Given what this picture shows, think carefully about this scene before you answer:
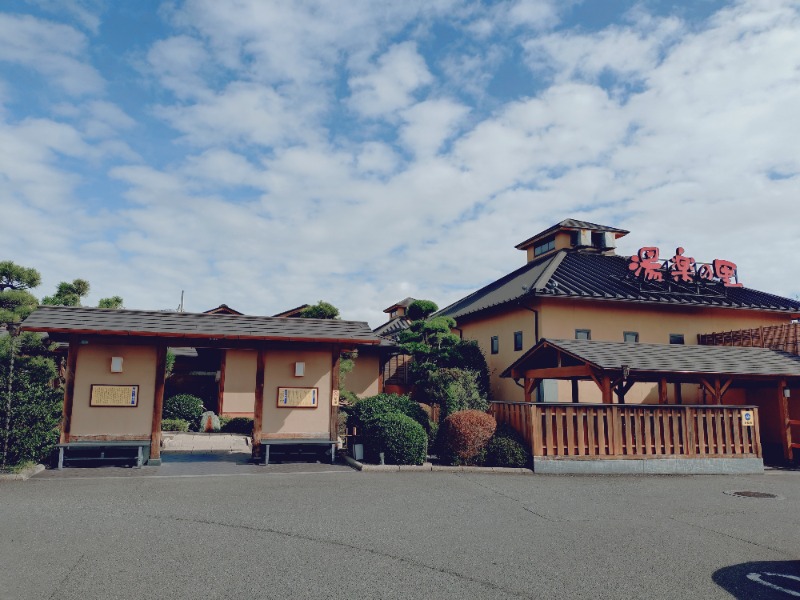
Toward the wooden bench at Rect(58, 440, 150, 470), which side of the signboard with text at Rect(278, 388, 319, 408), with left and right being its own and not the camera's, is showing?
right

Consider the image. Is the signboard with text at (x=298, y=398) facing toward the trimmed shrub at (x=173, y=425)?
no

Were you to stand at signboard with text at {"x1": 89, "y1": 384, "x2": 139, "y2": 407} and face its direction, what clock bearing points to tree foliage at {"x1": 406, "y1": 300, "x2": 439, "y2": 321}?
The tree foliage is roughly at 8 o'clock from the signboard with text.

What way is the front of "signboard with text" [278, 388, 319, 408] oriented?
toward the camera

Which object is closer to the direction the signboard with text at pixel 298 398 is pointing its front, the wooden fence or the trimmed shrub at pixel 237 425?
the wooden fence

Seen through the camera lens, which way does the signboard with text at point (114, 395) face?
facing the viewer

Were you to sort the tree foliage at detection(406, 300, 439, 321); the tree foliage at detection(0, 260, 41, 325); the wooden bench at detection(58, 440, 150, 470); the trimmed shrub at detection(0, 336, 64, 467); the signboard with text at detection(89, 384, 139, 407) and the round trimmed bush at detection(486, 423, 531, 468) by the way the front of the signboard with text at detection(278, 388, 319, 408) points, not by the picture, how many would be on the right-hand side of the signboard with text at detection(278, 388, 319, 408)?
4

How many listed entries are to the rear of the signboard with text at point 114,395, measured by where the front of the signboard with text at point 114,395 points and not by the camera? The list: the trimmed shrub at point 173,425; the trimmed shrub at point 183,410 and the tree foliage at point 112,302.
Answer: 3

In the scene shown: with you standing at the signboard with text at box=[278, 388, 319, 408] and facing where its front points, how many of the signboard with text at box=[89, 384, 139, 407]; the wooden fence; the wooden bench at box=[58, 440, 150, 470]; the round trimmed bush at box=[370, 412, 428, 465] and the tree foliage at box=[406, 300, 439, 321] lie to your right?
2

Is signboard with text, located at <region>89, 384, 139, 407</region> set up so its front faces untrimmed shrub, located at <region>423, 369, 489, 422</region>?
no

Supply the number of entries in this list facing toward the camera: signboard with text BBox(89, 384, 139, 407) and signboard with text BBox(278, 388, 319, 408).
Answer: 2

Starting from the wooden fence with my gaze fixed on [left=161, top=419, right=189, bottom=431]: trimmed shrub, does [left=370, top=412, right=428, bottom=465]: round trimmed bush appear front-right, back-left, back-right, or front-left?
front-left

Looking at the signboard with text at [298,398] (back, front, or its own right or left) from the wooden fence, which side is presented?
left

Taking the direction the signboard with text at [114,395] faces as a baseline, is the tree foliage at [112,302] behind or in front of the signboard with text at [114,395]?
behind

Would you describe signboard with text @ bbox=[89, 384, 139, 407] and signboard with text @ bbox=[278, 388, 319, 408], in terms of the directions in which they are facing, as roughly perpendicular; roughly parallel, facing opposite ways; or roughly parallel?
roughly parallel

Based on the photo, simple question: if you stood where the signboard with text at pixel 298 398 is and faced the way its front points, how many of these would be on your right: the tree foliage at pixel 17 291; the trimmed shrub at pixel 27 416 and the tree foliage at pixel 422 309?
2

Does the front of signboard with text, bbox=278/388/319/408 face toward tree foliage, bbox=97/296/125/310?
no
